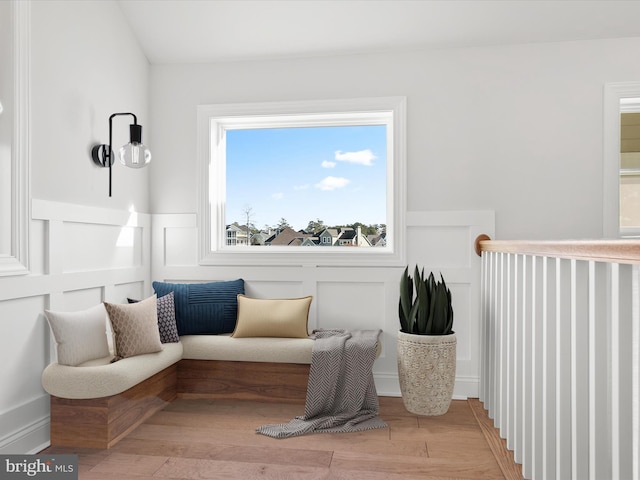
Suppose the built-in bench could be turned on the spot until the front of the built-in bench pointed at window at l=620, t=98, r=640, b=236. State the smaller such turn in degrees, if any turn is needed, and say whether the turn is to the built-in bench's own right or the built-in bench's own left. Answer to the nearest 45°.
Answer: approximately 45° to the built-in bench's own left

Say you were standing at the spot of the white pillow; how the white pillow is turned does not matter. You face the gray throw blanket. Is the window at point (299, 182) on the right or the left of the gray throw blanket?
left

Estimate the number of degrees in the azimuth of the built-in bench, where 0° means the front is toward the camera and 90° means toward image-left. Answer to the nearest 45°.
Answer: approximately 315°

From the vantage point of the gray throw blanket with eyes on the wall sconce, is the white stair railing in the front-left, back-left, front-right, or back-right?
back-left
